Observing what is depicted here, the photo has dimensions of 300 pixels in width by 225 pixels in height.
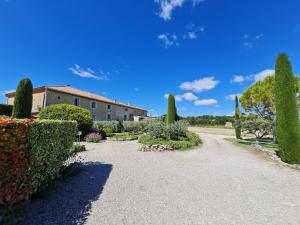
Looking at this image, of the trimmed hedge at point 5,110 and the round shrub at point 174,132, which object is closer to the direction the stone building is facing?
the round shrub

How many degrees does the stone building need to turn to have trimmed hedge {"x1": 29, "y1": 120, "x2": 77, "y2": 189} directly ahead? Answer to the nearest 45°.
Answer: approximately 45° to its right

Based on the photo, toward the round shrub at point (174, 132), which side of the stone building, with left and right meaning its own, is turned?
front

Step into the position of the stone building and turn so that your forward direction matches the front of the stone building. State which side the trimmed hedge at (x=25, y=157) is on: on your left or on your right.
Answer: on your right

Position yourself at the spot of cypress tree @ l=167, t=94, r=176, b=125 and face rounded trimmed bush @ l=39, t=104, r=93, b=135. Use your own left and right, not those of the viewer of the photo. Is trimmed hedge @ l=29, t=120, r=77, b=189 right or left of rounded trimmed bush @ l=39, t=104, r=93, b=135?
left

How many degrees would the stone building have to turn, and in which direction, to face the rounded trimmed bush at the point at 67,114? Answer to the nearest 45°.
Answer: approximately 45° to its right

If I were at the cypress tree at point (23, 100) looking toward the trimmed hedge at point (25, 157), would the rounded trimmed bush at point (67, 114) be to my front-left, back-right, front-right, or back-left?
front-left

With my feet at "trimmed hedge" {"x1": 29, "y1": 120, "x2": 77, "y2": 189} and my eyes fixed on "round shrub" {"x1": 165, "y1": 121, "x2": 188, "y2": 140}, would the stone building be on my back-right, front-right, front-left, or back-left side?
front-left

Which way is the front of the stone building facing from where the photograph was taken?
facing the viewer and to the right of the viewer

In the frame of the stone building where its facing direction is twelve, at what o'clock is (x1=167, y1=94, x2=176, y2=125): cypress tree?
The cypress tree is roughly at 12 o'clock from the stone building.

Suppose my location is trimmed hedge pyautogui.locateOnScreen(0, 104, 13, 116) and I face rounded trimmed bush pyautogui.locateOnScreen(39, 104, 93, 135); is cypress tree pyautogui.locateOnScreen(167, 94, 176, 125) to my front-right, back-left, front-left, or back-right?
front-left

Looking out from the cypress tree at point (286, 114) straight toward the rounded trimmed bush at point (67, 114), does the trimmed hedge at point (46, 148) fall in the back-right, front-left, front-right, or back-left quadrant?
front-left

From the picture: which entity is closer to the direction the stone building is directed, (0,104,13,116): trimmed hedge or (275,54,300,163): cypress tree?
the cypress tree
